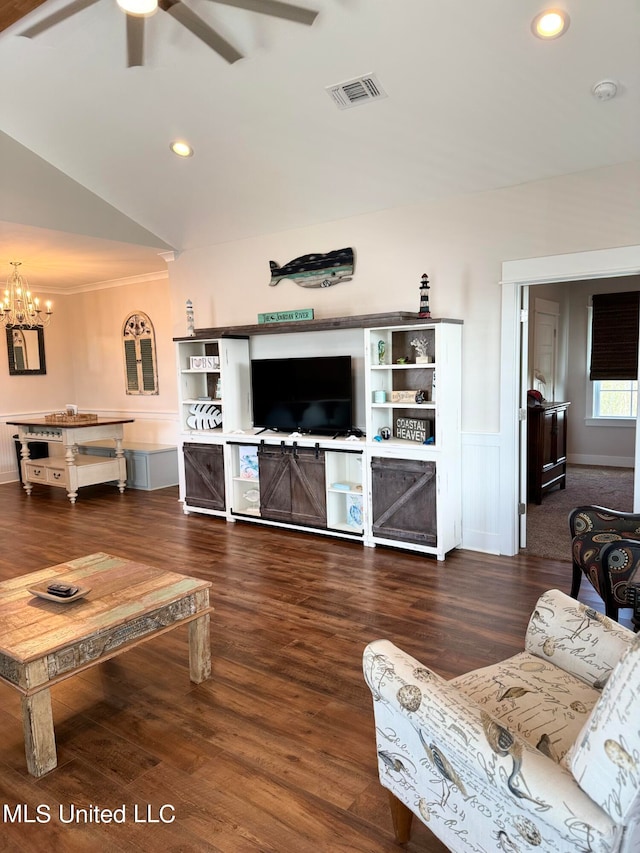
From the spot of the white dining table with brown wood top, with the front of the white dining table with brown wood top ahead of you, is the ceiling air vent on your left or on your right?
on your left

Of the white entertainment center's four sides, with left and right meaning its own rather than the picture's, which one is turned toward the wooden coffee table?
front

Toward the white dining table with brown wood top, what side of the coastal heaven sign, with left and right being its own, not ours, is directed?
right

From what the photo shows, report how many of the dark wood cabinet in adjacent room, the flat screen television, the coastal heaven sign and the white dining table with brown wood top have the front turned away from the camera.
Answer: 0

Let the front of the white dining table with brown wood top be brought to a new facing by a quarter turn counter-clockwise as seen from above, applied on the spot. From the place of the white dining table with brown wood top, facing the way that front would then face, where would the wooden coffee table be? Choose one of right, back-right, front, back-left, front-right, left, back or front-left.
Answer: front-right

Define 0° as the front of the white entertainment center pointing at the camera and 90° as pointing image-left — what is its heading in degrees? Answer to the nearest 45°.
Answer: approximately 45°

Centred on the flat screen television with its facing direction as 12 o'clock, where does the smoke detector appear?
The smoke detector is roughly at 9 o'clock from the flat screen television.

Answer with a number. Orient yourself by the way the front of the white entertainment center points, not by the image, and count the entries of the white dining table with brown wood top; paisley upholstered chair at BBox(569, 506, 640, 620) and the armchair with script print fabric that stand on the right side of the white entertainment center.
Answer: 1

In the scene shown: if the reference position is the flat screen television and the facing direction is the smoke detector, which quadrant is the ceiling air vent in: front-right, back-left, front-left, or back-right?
front-right

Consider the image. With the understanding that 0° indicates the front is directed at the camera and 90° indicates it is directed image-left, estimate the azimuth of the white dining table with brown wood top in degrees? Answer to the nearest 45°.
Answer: approximately 45°

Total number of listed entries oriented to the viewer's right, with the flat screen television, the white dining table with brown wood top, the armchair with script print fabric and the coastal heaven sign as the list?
0

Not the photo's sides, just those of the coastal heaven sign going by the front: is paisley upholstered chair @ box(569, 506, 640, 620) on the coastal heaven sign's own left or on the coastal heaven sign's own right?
on the coastal heaven sign's own left

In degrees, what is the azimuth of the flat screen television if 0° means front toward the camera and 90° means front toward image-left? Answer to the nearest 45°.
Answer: approximately 45°

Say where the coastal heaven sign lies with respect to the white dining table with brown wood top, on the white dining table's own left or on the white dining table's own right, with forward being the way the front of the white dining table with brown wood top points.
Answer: on the white dining table's own left

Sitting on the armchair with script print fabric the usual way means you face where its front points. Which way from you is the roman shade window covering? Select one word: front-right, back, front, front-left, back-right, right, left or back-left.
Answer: front-right

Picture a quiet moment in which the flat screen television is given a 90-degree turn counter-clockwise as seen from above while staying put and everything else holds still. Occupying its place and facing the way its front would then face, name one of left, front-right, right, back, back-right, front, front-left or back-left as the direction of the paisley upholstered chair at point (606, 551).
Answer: front

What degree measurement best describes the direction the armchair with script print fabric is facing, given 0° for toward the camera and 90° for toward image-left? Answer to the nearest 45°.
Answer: approximately 135°
